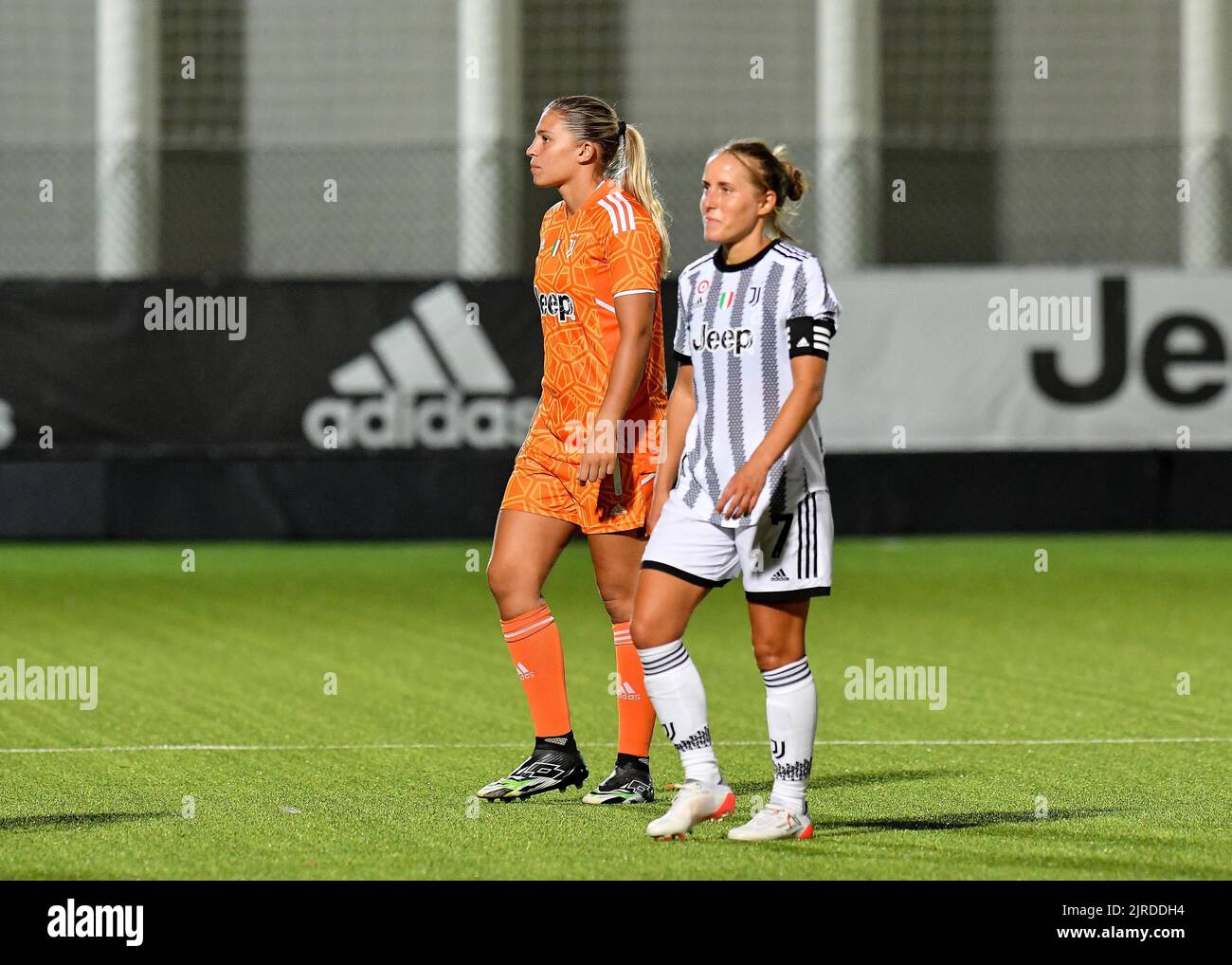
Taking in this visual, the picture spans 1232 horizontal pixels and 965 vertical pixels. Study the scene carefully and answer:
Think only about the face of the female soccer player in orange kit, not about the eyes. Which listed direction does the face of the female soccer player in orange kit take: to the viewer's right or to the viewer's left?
to the viewer's left

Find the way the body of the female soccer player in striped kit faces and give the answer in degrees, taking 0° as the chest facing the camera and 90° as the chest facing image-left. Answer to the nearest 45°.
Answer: approximately 45°

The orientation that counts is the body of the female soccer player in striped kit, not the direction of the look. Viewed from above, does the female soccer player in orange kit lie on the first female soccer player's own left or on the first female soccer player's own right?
on the first female soccer player's own right
